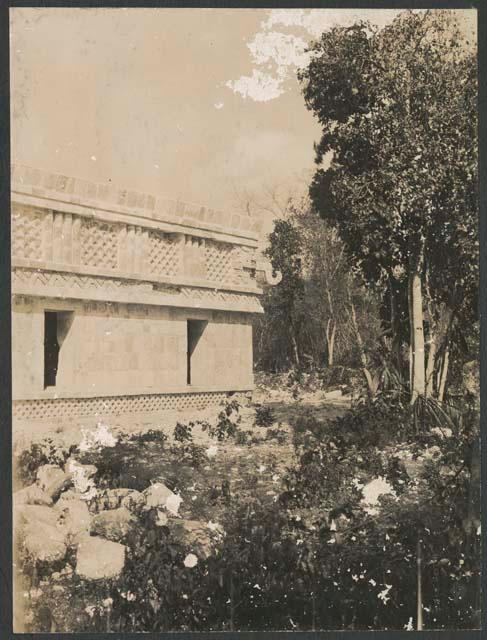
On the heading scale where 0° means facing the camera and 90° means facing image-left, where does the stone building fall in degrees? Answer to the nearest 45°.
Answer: approximately 315°

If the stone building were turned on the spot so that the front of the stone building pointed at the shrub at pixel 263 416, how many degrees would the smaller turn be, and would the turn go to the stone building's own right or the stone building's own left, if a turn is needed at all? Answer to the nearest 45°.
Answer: approximately 45° to the stone building's own left

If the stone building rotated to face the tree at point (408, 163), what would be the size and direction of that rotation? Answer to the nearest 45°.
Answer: approximately 45° to its left
